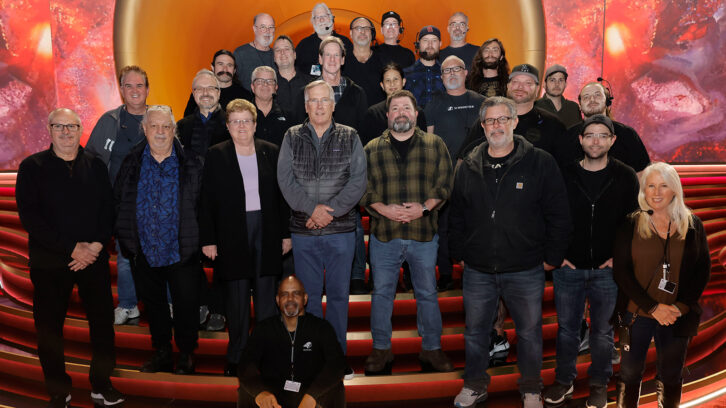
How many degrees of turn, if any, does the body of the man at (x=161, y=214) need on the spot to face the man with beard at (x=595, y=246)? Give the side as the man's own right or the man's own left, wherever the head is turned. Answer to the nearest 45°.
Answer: approximately 45° to the man's own left

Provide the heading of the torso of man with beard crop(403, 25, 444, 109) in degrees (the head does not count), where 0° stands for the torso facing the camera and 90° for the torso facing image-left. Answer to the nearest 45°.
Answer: approximately 0°

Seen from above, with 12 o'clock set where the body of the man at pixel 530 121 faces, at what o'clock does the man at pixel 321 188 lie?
the man at pixel 321 188 is roughly at 2 o'clock from the man at pixel 530 121.

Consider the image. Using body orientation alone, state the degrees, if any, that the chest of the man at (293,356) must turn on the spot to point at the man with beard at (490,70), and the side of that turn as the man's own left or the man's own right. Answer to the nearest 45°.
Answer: approximately 135° to the man's own left

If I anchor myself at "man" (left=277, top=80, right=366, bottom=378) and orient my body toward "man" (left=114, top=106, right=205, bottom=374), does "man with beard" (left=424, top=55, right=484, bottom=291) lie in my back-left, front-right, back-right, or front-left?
back-right
